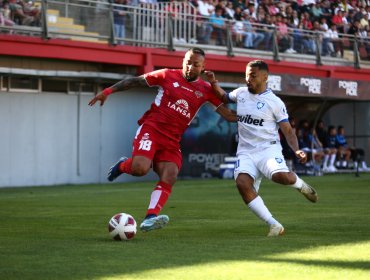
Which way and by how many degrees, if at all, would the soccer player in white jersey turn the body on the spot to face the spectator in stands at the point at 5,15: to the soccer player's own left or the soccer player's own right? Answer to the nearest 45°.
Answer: approximately 90° to the soccer player's own right

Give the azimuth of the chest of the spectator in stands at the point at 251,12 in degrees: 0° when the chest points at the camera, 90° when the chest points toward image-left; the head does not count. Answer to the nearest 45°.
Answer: approximately 45°

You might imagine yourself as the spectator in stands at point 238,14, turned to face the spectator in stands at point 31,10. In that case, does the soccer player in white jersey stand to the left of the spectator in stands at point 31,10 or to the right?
left

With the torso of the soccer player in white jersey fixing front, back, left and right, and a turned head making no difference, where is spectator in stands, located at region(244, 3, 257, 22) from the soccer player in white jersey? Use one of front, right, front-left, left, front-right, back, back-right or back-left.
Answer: back-right

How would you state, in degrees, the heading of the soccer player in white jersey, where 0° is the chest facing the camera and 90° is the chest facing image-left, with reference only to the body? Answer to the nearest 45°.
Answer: approximately 45°
